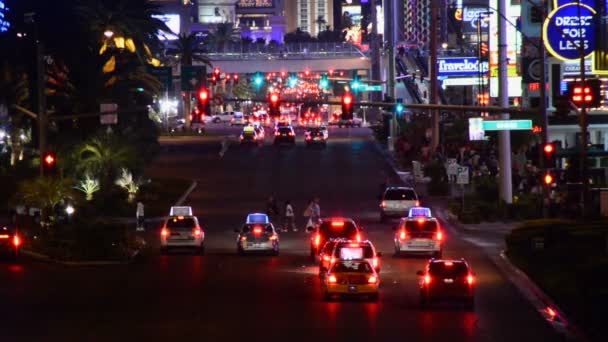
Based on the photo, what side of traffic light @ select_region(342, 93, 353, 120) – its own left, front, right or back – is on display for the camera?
front

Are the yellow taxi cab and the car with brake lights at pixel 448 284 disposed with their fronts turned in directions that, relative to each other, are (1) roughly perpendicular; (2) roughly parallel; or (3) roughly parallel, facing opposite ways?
roughly parallel

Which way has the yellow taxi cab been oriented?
away from the camera

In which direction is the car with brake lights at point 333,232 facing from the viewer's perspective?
away from the camera

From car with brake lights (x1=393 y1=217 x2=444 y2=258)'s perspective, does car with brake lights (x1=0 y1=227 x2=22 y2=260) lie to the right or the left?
on its left

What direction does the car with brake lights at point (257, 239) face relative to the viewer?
away from the camera

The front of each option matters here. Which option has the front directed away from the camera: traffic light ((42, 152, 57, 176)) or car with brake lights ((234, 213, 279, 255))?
the car with brake lights

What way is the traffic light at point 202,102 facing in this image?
toward the camera

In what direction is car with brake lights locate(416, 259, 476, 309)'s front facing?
away from the camera

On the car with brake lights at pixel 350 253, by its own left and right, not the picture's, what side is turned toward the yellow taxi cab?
back

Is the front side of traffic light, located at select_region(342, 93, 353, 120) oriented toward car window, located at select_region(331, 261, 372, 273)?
yes

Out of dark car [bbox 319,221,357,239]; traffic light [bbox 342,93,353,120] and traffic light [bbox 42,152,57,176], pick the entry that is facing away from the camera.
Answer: the dark car

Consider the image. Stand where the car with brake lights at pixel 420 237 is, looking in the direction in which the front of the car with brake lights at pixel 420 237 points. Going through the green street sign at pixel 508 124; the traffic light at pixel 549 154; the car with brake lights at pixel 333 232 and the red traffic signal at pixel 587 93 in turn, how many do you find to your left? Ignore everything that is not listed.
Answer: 1

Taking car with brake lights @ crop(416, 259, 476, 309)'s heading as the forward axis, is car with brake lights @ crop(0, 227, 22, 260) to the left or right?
on its left

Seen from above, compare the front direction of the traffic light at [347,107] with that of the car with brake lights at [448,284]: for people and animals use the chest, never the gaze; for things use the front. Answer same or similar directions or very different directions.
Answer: very different directions

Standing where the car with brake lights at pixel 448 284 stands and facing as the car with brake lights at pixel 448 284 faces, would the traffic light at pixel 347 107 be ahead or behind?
ahead

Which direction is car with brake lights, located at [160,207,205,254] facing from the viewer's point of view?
away from the camera

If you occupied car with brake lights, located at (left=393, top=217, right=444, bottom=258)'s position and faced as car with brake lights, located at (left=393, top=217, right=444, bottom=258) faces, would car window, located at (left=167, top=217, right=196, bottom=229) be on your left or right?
on your left

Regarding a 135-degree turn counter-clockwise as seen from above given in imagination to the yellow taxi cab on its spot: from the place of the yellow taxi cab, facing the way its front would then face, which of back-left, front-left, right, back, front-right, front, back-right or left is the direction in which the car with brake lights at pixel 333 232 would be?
back-right

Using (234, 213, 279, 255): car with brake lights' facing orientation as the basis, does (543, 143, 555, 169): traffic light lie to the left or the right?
on its right
